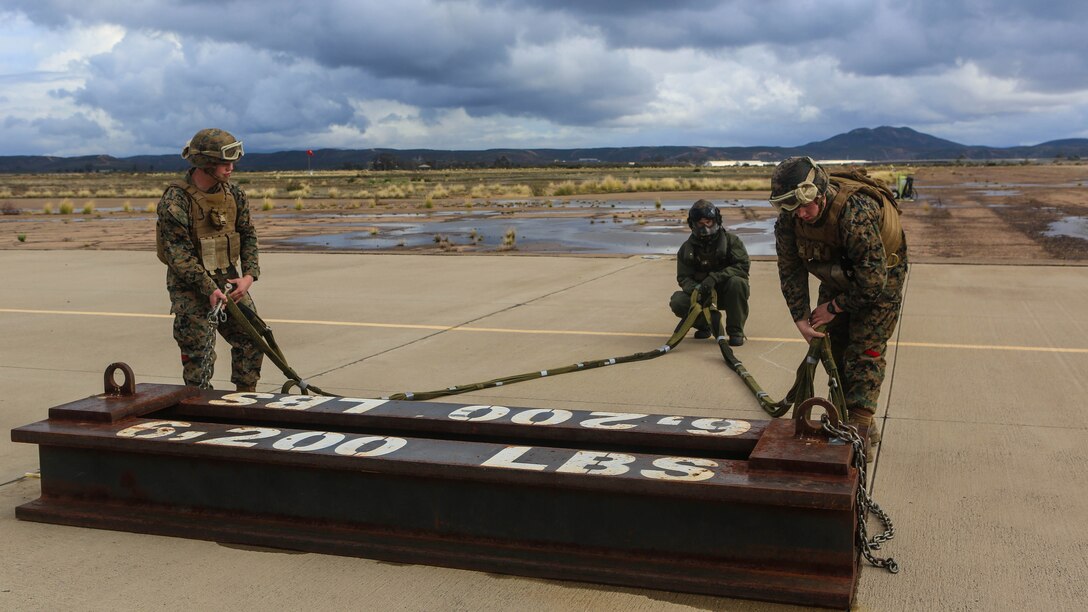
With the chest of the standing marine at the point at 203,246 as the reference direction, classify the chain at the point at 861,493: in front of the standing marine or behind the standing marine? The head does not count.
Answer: in front

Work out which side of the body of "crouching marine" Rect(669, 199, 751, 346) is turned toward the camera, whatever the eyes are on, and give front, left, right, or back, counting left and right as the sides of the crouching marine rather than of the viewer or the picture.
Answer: front

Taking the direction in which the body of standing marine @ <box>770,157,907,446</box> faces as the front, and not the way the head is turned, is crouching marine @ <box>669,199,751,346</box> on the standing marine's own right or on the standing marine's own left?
on the standing marine's own right

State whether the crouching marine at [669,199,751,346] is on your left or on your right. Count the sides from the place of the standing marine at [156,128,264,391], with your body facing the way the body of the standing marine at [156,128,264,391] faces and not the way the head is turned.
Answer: on your left

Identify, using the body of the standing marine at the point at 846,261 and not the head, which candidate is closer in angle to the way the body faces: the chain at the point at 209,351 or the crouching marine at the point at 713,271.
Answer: the chain

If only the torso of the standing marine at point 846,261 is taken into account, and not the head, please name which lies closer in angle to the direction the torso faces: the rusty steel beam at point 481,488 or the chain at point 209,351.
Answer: the rusty steel beam

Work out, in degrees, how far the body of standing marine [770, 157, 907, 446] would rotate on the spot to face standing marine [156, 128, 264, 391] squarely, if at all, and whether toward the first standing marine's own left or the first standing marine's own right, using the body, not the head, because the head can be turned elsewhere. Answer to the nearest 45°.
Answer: approximately 45° to the first standing marine's own right

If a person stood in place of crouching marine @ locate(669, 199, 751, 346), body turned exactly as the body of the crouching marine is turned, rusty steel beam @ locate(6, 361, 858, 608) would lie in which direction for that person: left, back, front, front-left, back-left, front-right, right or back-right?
front

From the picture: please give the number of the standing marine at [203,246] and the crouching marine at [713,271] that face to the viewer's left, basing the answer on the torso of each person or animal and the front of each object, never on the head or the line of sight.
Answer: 0

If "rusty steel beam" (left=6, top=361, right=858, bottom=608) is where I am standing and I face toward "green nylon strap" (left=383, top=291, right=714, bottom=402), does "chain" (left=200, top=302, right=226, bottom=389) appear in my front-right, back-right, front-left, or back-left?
front-left

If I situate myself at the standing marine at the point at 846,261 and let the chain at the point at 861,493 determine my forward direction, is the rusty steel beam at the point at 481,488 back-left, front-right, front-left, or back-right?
front-right

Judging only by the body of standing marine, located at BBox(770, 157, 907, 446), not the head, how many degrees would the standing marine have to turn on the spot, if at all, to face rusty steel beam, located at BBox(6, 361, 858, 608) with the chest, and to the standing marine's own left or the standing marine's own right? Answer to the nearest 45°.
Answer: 0° — they already face it

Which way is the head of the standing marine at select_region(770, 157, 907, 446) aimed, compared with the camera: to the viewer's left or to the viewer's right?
to the viewer's left

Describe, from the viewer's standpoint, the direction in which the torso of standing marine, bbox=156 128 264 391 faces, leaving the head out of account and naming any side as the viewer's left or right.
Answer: facing the viewer and to the right of the viewer

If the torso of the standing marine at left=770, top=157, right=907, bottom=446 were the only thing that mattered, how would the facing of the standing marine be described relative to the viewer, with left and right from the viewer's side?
facing the viewer and to the left of the viewer
